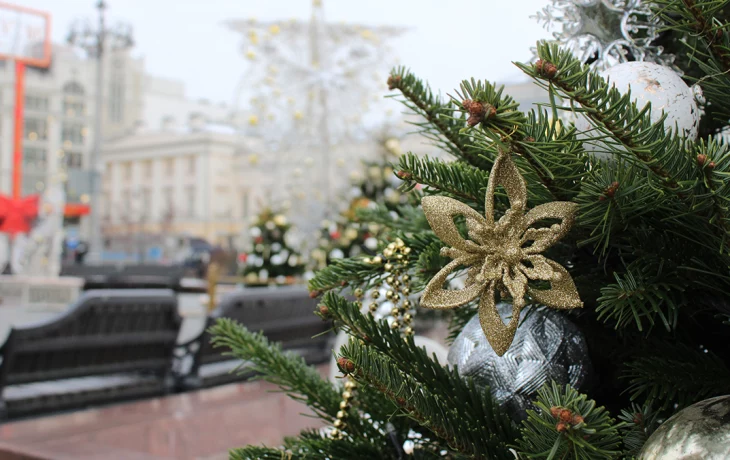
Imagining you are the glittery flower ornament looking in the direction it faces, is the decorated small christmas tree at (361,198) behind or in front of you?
behind

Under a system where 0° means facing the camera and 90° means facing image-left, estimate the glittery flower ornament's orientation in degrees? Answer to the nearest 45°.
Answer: approximately 0°

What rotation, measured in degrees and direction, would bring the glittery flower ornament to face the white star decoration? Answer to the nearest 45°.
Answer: approximately 180°

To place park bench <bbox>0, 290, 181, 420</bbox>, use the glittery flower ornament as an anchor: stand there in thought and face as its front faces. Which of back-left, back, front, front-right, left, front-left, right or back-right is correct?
back-right

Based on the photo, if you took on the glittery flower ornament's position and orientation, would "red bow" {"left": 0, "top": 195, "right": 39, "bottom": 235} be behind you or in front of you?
behind

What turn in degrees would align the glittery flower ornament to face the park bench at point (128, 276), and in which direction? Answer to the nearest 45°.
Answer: approximately 135° to its right

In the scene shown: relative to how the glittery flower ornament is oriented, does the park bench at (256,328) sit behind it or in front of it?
behind
